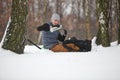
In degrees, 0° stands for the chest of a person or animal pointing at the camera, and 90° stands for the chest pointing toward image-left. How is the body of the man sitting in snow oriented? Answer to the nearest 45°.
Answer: approximately 315°
